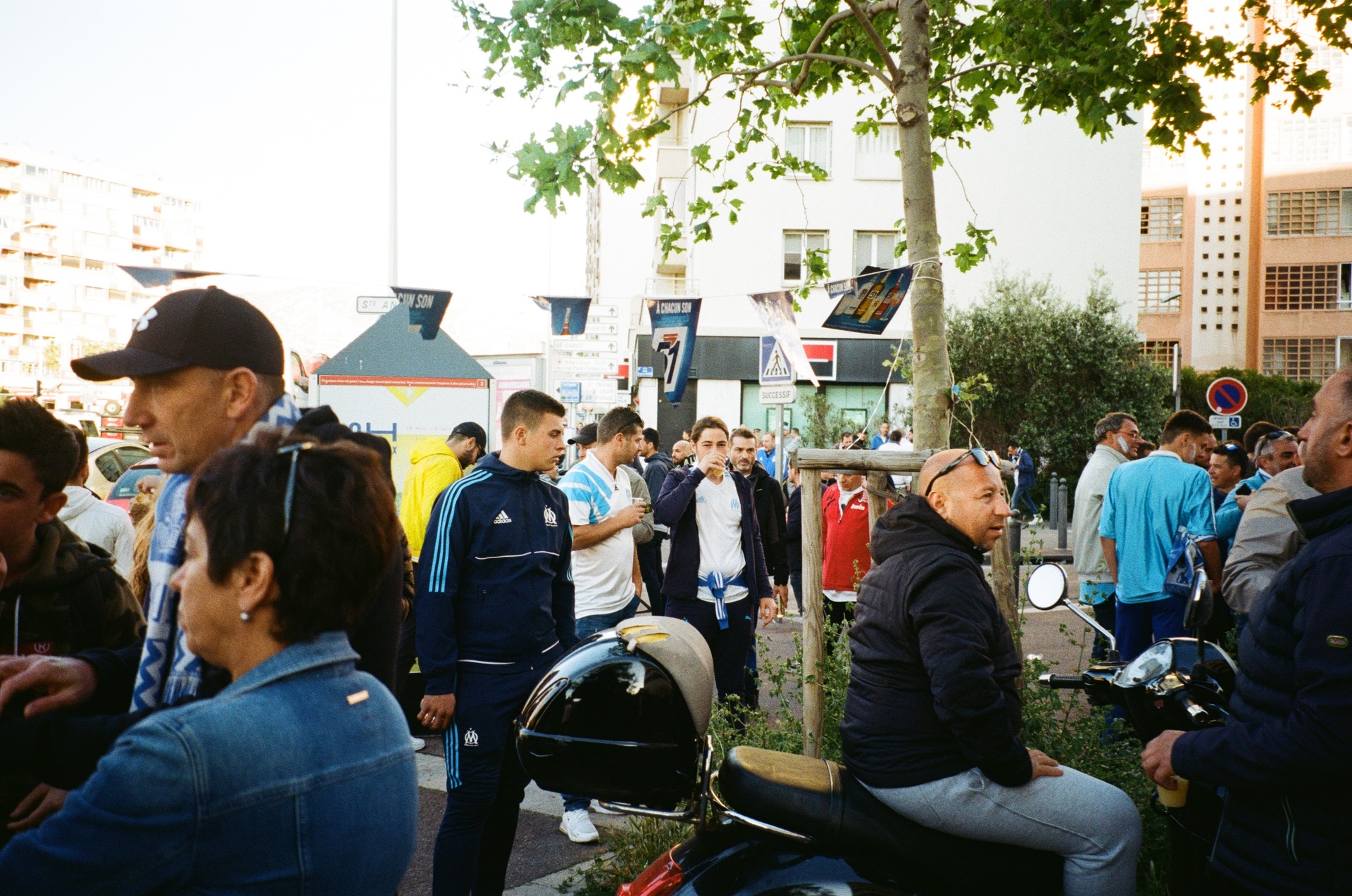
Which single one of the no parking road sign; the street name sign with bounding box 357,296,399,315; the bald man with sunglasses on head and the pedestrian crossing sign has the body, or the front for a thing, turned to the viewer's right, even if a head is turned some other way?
the bald man with sunglasses on head

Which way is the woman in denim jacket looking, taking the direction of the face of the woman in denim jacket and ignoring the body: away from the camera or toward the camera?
away from the camera

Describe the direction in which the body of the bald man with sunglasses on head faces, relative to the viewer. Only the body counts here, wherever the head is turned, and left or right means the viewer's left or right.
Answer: facing to the right of the viewer

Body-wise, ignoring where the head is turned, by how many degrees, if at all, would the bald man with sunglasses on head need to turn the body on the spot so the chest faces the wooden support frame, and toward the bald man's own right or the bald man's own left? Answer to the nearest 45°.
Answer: approximately 90° to the bald man's own left

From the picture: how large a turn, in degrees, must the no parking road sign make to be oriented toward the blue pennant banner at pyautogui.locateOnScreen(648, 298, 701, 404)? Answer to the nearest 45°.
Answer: approximately 45° to its right

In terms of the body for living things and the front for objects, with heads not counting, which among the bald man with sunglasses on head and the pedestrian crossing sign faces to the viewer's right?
the bald man with sunglasses on head

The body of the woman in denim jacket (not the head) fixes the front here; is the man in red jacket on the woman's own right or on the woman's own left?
on the woman's own right

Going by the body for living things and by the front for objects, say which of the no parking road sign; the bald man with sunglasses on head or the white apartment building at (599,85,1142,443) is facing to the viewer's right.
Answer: the bald man with sunglasses on head
